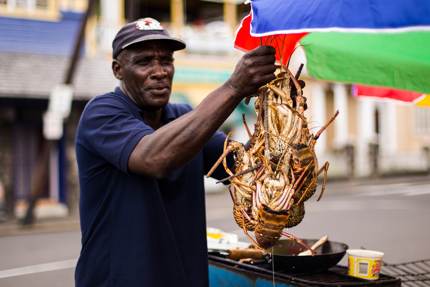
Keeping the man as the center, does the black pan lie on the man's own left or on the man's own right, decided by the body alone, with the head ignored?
on the man's own left

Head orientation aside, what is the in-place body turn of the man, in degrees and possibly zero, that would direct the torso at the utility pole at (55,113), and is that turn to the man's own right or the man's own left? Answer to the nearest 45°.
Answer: approximately 135° to the man's own left

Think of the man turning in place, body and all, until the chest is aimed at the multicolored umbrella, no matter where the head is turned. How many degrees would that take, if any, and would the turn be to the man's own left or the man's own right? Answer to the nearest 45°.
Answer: approximately 90° to the man's own left

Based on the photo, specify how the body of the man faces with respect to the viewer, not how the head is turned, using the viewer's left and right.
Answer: facing the viewer and to the right of the viewer

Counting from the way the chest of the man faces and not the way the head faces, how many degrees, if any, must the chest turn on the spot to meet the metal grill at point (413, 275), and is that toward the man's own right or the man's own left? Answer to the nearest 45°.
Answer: approximately 90° to the man's own left

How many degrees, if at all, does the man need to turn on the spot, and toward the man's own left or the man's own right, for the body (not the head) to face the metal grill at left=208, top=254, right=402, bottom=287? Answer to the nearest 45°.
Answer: approximately 90° to the man's own left
